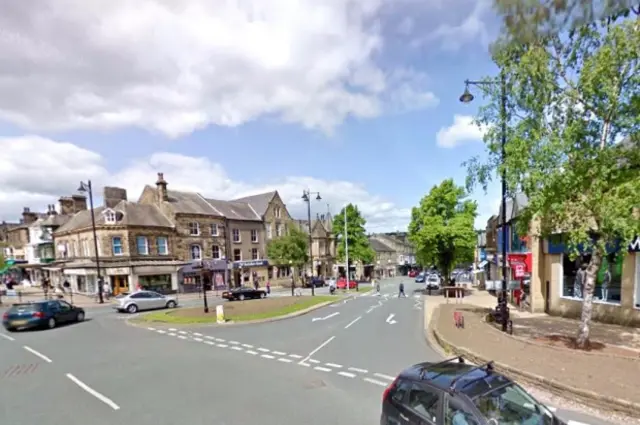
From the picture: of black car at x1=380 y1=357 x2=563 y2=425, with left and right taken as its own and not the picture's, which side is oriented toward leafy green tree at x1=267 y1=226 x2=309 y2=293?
back

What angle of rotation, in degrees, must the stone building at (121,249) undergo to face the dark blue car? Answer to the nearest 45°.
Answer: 0° — it already faces it

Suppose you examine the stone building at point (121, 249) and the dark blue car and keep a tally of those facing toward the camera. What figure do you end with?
1

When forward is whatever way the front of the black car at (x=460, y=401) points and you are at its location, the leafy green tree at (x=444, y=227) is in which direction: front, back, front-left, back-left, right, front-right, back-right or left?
back-left

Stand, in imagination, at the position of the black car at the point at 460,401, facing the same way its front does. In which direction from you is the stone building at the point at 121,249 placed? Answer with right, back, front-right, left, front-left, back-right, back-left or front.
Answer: back
